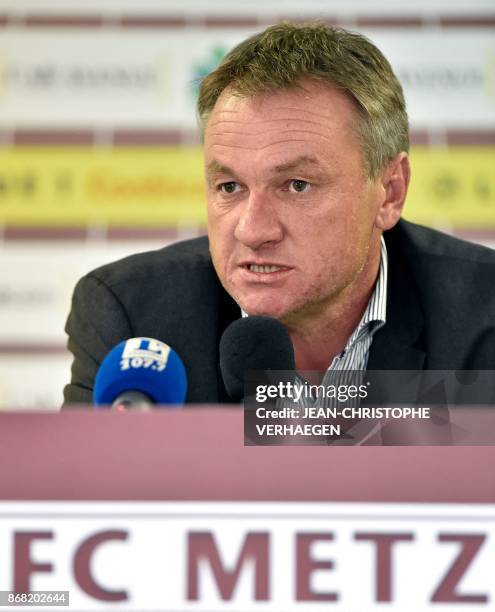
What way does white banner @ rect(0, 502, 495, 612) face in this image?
toward the camera

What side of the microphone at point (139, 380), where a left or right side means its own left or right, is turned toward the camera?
back

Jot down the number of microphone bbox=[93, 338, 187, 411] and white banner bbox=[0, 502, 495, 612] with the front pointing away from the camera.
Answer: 1

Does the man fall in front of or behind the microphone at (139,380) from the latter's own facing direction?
in front

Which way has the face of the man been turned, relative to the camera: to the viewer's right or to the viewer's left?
to the viewer's left

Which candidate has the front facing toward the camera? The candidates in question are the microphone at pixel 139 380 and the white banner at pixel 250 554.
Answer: the white banner

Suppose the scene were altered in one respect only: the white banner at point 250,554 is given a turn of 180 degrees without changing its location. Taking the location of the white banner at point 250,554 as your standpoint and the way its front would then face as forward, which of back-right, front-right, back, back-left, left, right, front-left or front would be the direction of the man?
front

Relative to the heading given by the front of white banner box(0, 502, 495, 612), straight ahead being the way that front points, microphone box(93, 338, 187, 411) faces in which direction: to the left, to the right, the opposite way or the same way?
the opposite way
